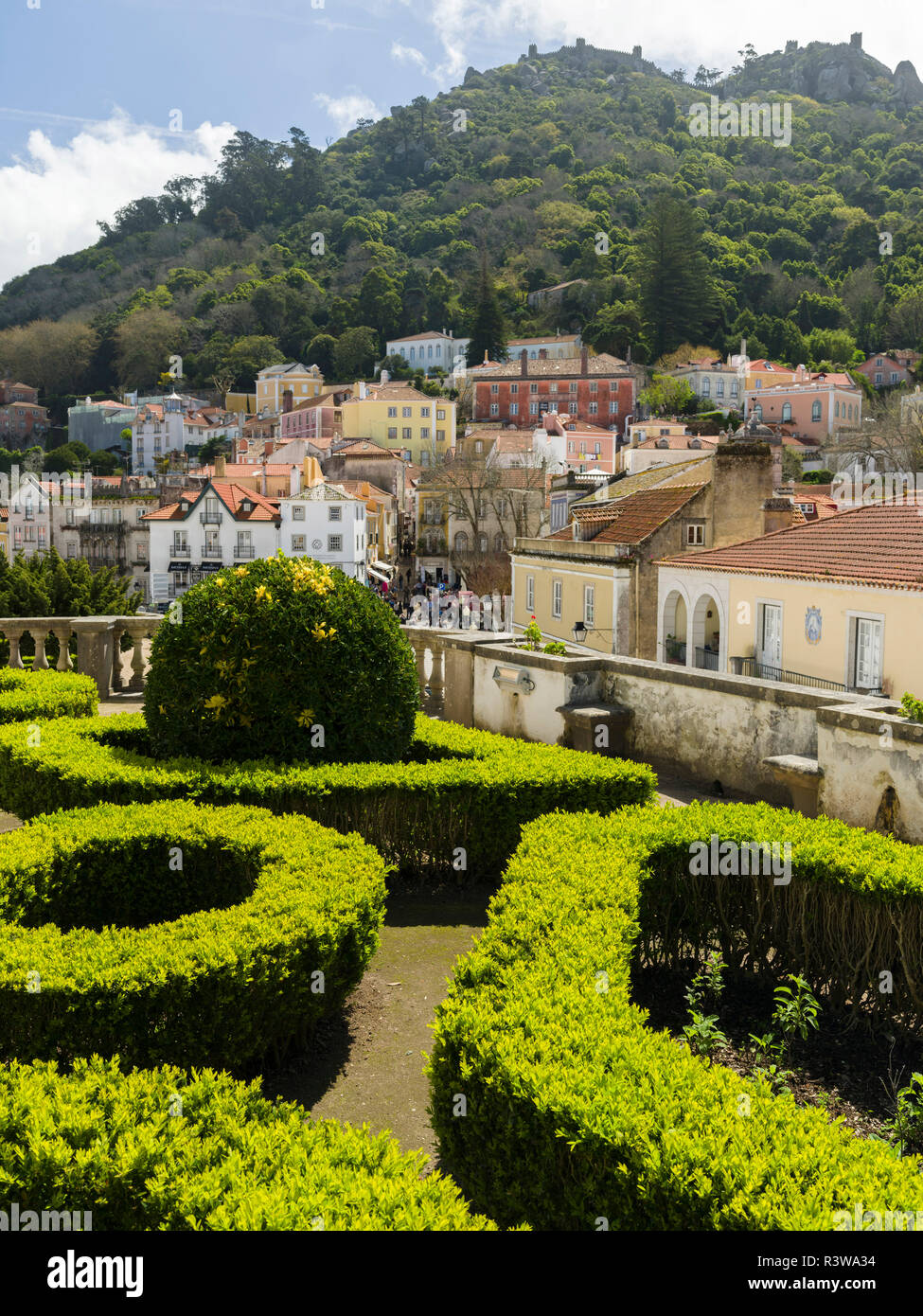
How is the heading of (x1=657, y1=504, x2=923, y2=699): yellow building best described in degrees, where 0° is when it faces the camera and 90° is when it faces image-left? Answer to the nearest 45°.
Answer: approximately 45°

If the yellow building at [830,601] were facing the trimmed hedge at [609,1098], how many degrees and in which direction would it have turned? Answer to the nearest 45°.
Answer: approximately 45° to its left

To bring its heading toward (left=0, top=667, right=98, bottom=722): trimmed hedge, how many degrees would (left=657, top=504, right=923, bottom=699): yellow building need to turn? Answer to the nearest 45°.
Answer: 0° — it already faces it

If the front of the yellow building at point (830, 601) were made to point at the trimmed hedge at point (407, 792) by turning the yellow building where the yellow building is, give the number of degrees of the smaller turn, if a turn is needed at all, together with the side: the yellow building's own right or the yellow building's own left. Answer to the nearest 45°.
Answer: approximately 45° to the yellow building's own left

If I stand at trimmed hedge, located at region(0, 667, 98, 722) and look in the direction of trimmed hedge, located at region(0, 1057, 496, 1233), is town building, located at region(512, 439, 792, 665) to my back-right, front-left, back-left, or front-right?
back-left

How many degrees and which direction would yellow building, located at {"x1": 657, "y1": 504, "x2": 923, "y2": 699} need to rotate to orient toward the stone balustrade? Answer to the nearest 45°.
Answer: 0° — it already faces it
